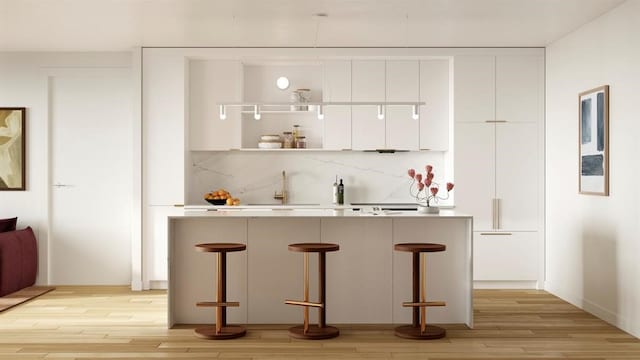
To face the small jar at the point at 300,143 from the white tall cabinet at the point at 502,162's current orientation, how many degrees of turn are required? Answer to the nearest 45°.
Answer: approximately 90° to its right

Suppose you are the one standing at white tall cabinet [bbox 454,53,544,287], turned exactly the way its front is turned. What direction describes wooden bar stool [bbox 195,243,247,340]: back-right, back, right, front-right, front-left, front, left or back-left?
front-right

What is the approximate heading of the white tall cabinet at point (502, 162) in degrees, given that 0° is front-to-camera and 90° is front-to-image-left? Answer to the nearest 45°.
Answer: approximately 0°

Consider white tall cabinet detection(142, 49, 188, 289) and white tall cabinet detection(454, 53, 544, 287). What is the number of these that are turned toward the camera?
2

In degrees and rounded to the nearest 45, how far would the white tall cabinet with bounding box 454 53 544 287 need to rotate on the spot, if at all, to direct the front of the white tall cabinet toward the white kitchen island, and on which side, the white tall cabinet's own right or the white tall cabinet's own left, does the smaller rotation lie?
approximately 45° to the white tall cabinet's own right

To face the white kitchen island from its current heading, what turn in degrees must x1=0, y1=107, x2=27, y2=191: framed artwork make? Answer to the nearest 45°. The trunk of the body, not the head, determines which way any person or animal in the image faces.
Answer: approximately 45° to its left

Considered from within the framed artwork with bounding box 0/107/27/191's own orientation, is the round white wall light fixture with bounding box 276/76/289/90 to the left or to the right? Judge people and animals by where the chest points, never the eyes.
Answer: on its left

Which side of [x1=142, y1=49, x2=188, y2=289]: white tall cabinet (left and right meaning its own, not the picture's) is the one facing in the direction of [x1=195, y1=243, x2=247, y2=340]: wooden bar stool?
front

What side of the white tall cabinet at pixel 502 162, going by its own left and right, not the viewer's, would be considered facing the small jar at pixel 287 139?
right

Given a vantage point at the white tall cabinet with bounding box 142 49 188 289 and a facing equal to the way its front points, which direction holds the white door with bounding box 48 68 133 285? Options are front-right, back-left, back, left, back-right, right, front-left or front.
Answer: back-right
